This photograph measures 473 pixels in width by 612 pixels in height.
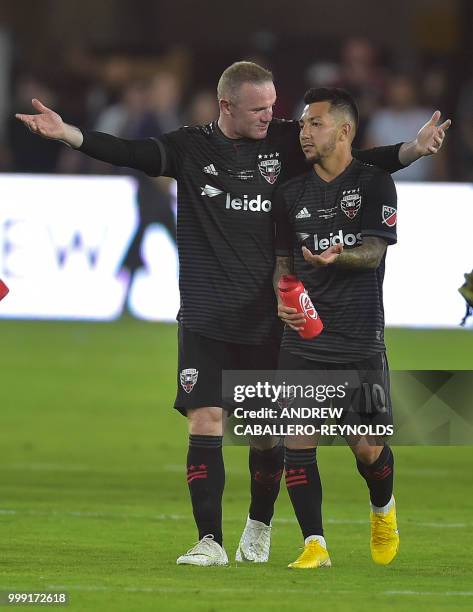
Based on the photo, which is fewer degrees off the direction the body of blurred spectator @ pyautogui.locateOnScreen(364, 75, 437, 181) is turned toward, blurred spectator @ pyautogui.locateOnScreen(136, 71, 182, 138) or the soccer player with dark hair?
the soccer player with dark hair

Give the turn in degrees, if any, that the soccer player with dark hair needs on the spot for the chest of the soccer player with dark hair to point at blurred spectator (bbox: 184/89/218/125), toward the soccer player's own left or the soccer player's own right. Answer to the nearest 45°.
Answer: approximately 135° to the soccer player's own right

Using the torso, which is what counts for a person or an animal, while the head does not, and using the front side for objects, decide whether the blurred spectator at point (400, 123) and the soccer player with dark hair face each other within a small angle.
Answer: no

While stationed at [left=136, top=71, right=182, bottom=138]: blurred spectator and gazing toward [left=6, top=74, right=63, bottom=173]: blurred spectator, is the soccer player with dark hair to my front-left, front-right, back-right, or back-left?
back-left

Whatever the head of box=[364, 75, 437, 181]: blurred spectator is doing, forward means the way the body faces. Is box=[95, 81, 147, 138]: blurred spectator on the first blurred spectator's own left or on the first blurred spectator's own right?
on the first blurred spectator's own right

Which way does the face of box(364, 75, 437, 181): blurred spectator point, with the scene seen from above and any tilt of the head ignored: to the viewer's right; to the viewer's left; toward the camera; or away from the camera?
toward the camera

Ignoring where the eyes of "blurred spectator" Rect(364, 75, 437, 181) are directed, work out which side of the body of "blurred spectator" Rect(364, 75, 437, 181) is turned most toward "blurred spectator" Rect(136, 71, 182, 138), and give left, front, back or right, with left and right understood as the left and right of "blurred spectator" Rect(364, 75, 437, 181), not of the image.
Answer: right

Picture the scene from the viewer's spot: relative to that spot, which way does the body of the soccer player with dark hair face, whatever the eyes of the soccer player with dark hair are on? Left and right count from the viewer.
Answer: facing the viewer and to the left of the viewer

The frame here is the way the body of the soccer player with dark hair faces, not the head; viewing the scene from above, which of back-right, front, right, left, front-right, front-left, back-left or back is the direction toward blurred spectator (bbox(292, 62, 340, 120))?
back-right

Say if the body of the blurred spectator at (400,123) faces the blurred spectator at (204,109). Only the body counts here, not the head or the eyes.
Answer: no

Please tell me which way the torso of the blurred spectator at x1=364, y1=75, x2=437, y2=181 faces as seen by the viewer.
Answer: toward the camera

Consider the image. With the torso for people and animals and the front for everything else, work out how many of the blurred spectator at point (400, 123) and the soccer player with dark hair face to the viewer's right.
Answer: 0

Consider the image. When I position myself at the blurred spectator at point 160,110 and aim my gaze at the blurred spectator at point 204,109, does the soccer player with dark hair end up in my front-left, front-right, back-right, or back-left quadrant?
front-right

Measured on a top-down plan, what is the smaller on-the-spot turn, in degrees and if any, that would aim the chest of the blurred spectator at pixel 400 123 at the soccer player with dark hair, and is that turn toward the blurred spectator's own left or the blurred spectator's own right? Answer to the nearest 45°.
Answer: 0° — they already face them
